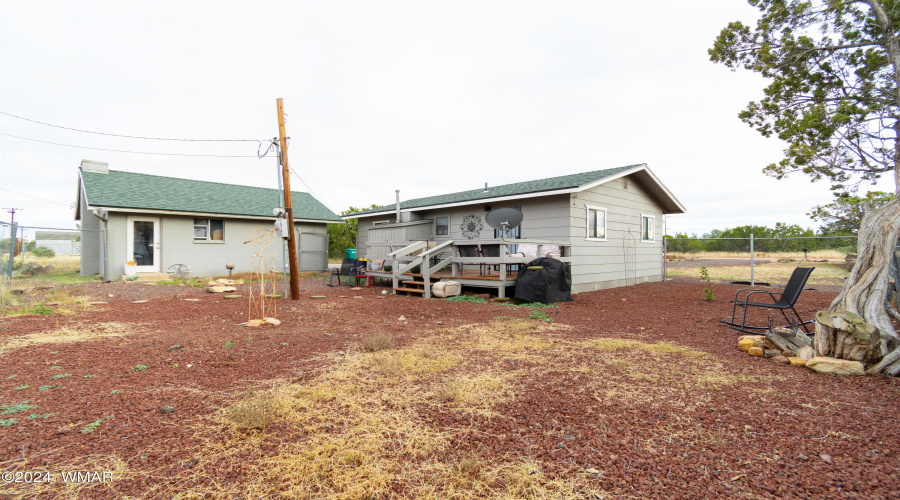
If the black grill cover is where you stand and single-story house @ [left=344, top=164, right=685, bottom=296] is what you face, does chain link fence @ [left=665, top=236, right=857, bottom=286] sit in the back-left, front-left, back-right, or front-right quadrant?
front-right

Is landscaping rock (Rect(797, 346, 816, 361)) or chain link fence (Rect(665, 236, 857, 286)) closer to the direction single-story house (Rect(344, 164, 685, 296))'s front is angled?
the landscaping rock

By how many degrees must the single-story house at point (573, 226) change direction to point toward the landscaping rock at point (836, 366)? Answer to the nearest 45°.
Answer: approximately 45° to its left

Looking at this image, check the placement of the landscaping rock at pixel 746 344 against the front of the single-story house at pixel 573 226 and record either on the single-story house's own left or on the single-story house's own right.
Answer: on the single-story house's own left

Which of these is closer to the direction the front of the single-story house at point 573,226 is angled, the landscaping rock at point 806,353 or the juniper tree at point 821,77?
the landscaping rock

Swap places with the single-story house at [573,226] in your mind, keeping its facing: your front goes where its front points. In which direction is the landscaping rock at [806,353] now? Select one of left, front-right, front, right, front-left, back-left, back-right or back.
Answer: front-left
